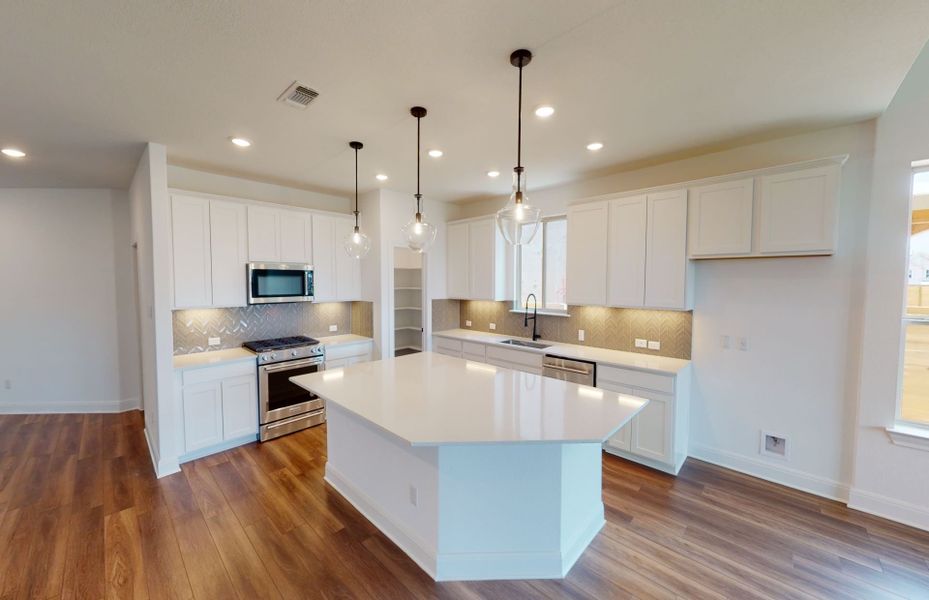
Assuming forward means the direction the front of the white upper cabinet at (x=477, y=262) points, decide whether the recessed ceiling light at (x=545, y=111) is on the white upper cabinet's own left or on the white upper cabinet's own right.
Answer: on the white upper cabinet's own left

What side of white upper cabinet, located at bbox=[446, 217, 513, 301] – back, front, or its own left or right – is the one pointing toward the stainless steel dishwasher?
left

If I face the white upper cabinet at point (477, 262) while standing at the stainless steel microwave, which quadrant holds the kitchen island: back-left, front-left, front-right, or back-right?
front-right

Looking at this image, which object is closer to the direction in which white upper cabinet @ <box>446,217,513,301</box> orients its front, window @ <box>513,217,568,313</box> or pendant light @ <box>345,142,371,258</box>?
the pendant light

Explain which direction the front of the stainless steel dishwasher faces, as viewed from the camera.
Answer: facing the viewer and to the left of the viewer

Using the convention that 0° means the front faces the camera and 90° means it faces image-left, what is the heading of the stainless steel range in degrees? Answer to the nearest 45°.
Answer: approximately 315°

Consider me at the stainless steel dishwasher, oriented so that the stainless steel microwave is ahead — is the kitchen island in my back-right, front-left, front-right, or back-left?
front-left

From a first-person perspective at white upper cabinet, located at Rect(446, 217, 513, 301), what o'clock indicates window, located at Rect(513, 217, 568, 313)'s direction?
The window is roughly at 8 o'clock from the white upper cabinet.

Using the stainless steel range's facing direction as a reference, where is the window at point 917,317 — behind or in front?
in front

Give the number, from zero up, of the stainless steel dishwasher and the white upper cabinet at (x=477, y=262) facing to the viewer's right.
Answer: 0

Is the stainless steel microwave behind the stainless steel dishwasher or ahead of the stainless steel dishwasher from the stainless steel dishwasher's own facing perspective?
ahead

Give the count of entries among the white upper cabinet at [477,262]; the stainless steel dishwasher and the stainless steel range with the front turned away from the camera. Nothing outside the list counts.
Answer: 0

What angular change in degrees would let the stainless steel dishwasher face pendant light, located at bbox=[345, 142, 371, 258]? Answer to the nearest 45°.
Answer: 0° — it already faces it

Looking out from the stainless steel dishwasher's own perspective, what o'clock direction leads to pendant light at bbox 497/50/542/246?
The pendant light is roughly at 11 o'clock from the stainless steel dishwasher.
